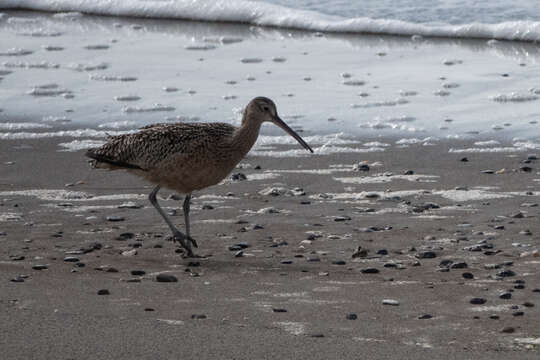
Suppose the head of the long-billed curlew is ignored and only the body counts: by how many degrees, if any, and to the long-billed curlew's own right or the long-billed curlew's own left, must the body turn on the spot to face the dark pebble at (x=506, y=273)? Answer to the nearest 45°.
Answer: approximately 45° to the long-billed curlew's own right

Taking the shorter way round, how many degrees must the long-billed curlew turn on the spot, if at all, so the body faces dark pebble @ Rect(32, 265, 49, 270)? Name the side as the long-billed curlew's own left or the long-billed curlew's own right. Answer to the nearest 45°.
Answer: approximately 135° to the long-billed curlew's own right

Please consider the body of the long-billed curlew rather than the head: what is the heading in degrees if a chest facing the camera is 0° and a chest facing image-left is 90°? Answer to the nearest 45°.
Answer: approximately 270°

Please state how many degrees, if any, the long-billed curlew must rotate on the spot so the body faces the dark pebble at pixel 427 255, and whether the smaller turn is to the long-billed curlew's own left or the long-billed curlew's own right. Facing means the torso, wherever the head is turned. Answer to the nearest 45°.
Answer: approximately 45° to the long-billed curlew's own right

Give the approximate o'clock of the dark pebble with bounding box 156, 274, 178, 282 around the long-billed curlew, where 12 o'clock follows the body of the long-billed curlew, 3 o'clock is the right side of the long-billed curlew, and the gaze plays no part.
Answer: The dark pebble is roughly at 3 o'clock from the long-billed curlew.

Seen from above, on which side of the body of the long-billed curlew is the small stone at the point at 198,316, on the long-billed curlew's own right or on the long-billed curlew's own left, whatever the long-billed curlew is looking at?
on the long-billed curlew's own right

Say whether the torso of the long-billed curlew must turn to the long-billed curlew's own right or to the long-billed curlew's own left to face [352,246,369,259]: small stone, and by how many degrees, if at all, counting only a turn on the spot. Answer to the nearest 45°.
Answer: approximately 45° to the long-billed curlew's own right

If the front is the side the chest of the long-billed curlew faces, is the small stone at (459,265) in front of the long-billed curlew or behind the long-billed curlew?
in front
